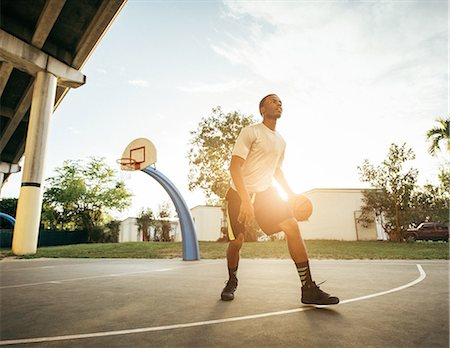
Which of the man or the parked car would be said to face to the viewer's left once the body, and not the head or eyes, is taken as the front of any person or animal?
the parked car

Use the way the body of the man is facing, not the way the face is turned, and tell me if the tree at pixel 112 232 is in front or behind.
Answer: behind

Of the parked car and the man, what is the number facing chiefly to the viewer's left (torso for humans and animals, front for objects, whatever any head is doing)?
1

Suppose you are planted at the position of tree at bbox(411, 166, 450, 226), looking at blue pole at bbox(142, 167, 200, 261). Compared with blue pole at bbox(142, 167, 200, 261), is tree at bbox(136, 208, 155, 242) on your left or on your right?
right

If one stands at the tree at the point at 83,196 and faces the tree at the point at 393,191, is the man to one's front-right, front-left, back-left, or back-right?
front-right

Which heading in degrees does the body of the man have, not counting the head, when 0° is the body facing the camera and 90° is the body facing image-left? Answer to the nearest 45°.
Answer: approximately 315°

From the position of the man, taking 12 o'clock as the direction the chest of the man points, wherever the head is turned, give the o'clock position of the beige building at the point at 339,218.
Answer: The beige building is roughly at 8 o'clock from the man.

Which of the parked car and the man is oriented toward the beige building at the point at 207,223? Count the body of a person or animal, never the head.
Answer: the parked car

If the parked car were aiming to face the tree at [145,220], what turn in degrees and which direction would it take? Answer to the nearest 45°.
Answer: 0° — it already faces it

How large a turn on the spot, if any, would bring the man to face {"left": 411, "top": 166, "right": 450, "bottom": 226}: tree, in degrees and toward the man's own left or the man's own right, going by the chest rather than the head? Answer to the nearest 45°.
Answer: approximately 90° to the man's own left

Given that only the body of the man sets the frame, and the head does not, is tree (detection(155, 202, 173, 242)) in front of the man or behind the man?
behind

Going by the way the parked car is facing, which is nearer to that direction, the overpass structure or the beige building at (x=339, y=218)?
the beige building

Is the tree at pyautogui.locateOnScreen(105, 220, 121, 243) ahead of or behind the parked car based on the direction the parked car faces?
ahead

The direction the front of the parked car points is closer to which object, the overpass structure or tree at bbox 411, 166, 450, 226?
the overpass structure

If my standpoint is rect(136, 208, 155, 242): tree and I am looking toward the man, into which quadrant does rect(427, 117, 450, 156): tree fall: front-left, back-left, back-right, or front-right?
front-left

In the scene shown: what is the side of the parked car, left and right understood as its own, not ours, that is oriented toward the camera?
left
